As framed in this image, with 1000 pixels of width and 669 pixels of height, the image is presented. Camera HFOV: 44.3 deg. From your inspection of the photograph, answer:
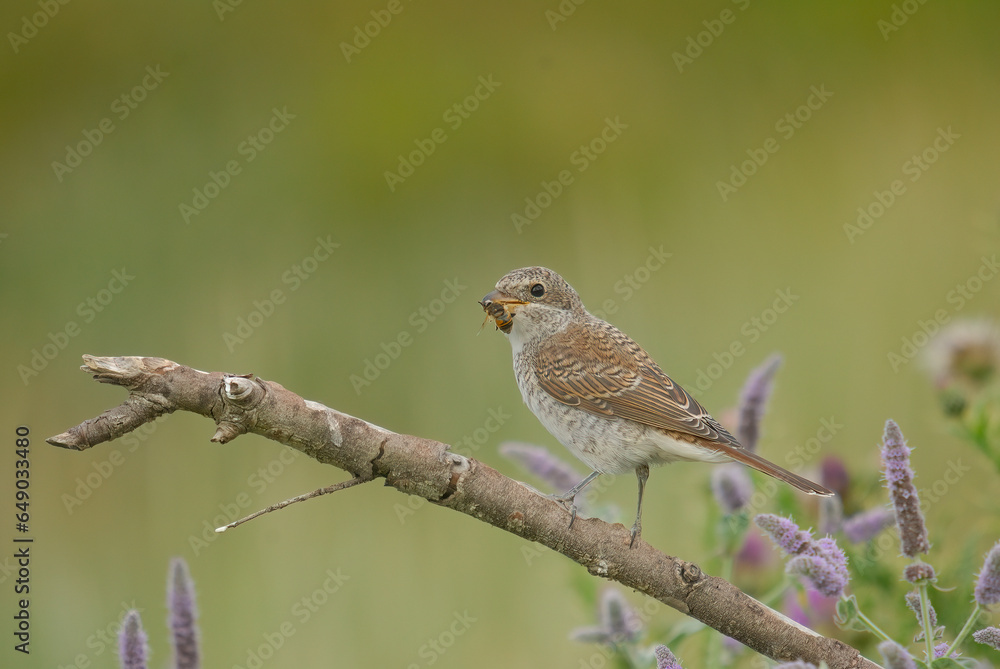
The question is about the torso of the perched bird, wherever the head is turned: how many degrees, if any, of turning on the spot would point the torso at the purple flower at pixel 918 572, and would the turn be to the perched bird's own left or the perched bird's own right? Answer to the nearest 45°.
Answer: approximately 135° to the perched bird's own left

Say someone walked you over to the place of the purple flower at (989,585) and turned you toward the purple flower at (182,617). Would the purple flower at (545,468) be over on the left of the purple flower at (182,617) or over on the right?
right

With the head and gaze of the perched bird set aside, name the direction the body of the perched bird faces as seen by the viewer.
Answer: to the viewer's left

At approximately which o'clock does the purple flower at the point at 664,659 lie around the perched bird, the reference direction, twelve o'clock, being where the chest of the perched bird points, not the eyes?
The purple flower is roughly at 9 o'clock from the perched bird.

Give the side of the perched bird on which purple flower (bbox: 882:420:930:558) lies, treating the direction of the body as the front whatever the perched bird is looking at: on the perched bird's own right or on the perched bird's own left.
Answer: on the perched bird's own left

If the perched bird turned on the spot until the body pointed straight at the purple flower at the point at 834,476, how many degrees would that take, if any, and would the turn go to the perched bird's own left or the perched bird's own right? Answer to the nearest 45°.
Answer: approximately 135° to the perched bird's own right

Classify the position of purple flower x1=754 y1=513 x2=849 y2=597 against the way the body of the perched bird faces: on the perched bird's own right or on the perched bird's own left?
on the perched bird's own left

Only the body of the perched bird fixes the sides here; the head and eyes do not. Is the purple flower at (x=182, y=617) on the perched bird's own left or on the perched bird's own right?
on the perched bird's own left
